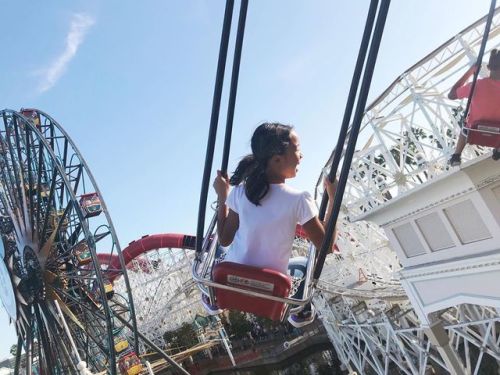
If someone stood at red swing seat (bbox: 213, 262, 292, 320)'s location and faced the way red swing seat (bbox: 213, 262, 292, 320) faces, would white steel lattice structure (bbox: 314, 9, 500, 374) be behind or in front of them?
in front

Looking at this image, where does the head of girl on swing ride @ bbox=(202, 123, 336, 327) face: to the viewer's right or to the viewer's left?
to the viewer's right

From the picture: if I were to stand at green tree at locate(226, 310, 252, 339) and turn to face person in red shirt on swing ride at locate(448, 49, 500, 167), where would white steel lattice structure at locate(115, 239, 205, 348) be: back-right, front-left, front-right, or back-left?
front-right

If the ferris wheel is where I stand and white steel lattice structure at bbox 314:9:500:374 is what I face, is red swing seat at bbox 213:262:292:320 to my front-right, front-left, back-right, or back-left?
front-right
